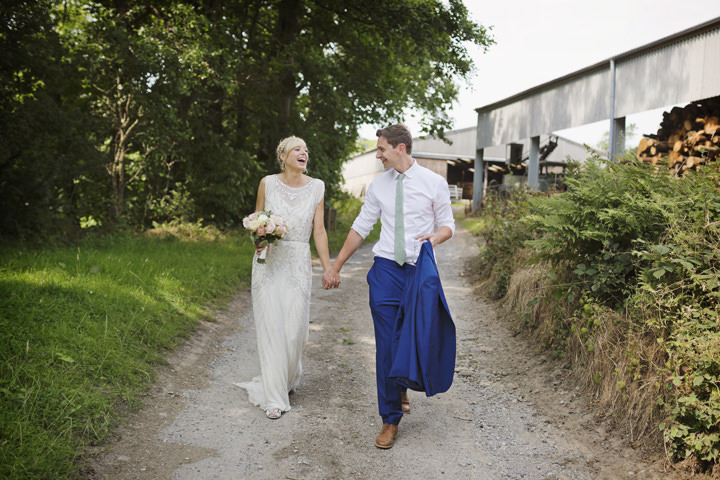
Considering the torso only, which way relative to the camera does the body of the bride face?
toward the camera

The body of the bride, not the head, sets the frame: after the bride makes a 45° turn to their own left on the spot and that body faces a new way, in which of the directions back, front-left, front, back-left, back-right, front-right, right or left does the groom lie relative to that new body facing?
front

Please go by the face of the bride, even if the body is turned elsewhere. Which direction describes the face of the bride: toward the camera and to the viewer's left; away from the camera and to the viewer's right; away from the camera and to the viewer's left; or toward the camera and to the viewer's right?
toward the camera and to the viewer's right

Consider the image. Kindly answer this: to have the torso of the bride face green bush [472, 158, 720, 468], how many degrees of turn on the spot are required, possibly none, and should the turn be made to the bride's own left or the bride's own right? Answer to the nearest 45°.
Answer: approximately 90° to the bride's own left

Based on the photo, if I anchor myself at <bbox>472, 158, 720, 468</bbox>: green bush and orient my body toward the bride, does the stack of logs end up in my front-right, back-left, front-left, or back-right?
back-right

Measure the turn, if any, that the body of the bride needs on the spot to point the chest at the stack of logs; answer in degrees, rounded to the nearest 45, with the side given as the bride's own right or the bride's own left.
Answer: approximately 135° to the bride's own left
